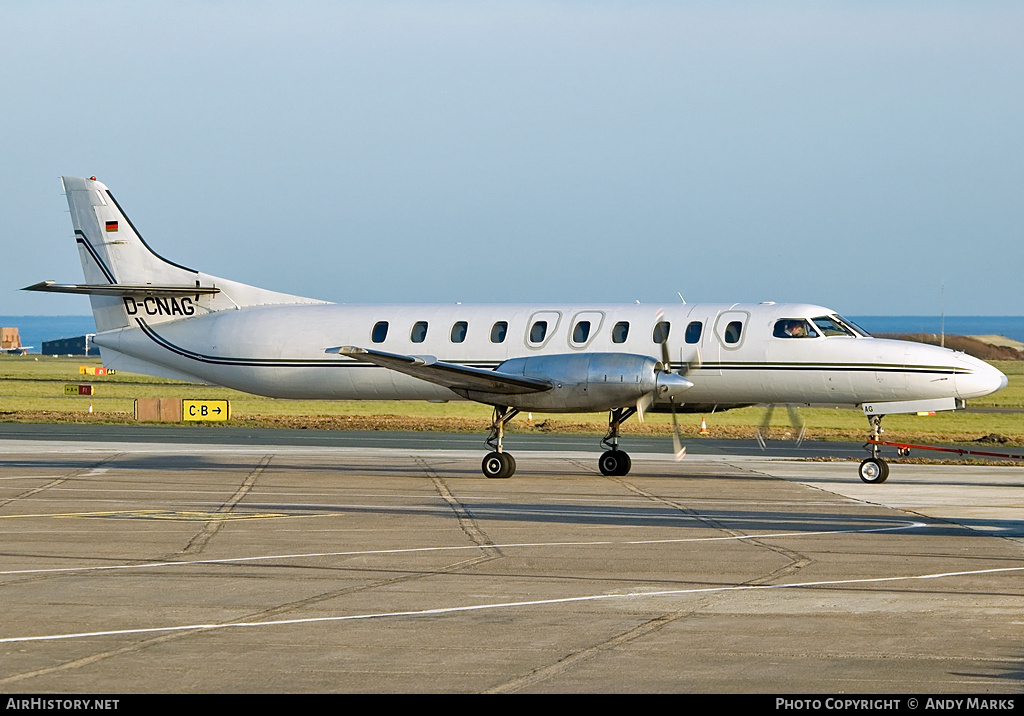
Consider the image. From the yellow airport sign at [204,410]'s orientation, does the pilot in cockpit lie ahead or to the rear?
ahead

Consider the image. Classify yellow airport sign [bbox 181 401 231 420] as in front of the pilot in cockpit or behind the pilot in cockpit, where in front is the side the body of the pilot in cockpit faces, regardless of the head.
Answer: behind

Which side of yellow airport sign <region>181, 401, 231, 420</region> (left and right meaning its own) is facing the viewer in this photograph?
front

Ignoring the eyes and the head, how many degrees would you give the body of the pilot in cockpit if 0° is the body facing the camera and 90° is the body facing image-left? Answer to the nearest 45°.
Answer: approximately 270°

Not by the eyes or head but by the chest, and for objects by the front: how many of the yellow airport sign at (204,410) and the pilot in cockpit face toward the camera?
1

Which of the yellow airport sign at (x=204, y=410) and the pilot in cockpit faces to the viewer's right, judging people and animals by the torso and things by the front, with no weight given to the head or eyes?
the pilot in cockpit
